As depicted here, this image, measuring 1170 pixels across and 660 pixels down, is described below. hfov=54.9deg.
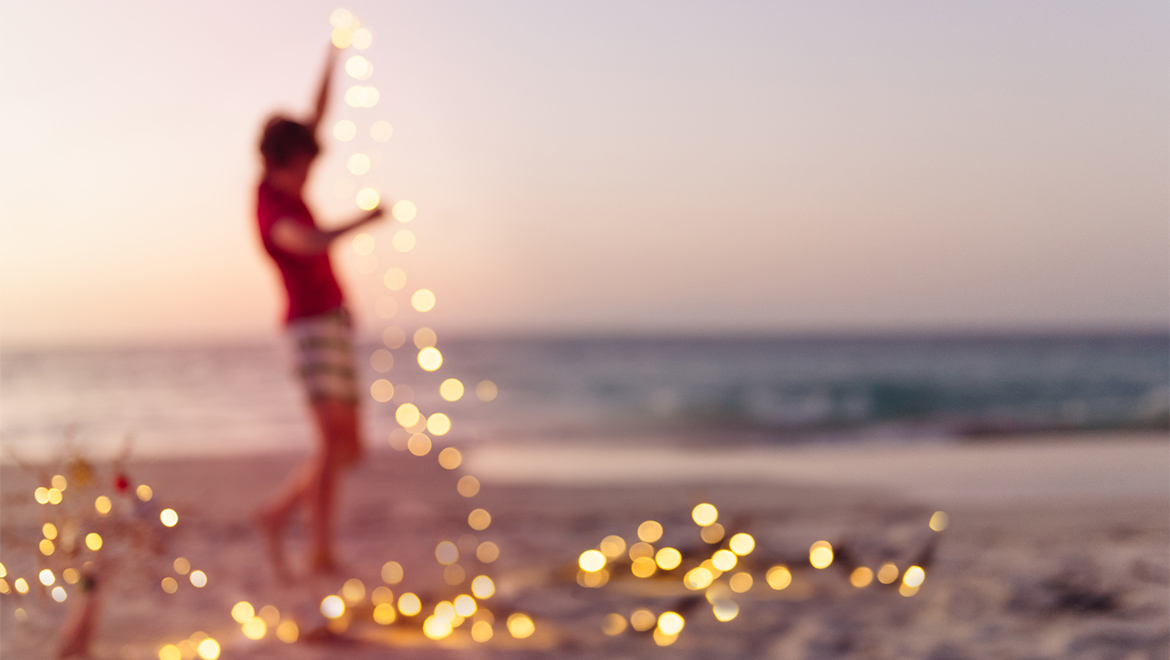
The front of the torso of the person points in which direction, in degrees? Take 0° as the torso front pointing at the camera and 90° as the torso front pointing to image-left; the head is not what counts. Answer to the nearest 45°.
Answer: approximately 270°

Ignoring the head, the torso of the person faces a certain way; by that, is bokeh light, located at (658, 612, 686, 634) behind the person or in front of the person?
in front

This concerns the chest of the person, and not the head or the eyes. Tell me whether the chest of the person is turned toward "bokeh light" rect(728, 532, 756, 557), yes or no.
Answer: yes

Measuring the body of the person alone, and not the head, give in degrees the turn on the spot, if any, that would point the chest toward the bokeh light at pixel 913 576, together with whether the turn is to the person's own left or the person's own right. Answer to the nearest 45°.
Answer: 0° — they already face it

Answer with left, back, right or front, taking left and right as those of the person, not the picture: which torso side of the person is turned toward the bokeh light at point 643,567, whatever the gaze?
front

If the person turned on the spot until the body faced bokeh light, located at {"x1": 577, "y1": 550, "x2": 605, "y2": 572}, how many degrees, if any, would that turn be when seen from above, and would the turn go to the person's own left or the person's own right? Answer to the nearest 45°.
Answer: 0° — they already face it
